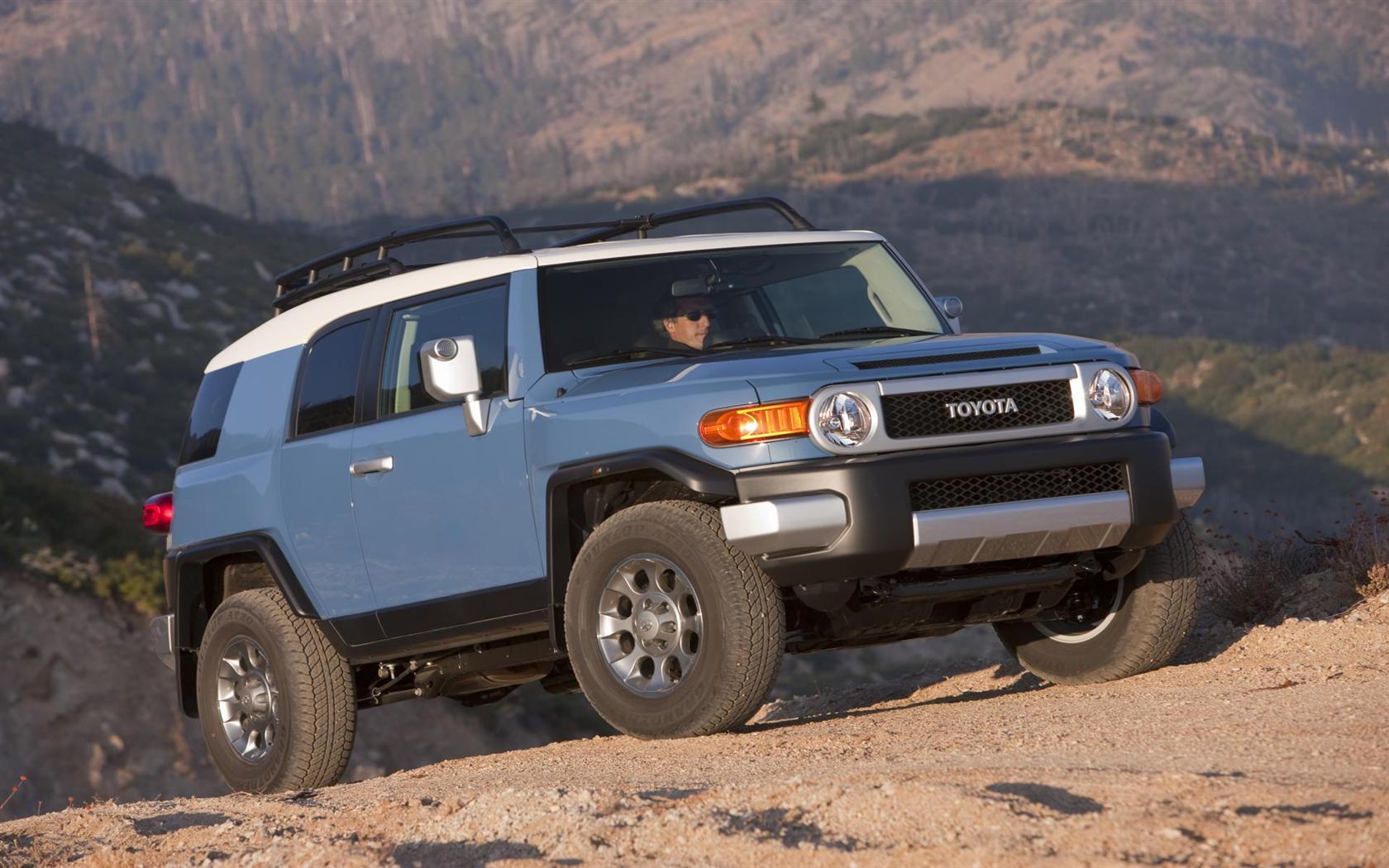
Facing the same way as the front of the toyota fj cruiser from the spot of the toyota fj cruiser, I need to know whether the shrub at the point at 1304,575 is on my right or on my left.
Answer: on my left

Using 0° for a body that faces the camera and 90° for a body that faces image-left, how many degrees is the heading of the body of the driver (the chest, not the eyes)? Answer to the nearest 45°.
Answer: approximately 315°

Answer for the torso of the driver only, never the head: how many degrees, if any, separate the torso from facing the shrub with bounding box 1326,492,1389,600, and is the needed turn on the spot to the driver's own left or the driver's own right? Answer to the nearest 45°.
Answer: approximately 90° to the driver's own left

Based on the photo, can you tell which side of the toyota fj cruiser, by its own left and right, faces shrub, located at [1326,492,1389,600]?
left

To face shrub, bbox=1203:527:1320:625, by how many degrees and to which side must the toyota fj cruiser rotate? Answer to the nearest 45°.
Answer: approximately 90° to its left

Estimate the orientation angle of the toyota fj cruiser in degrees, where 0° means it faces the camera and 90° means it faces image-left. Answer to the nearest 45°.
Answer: approximately 315°
